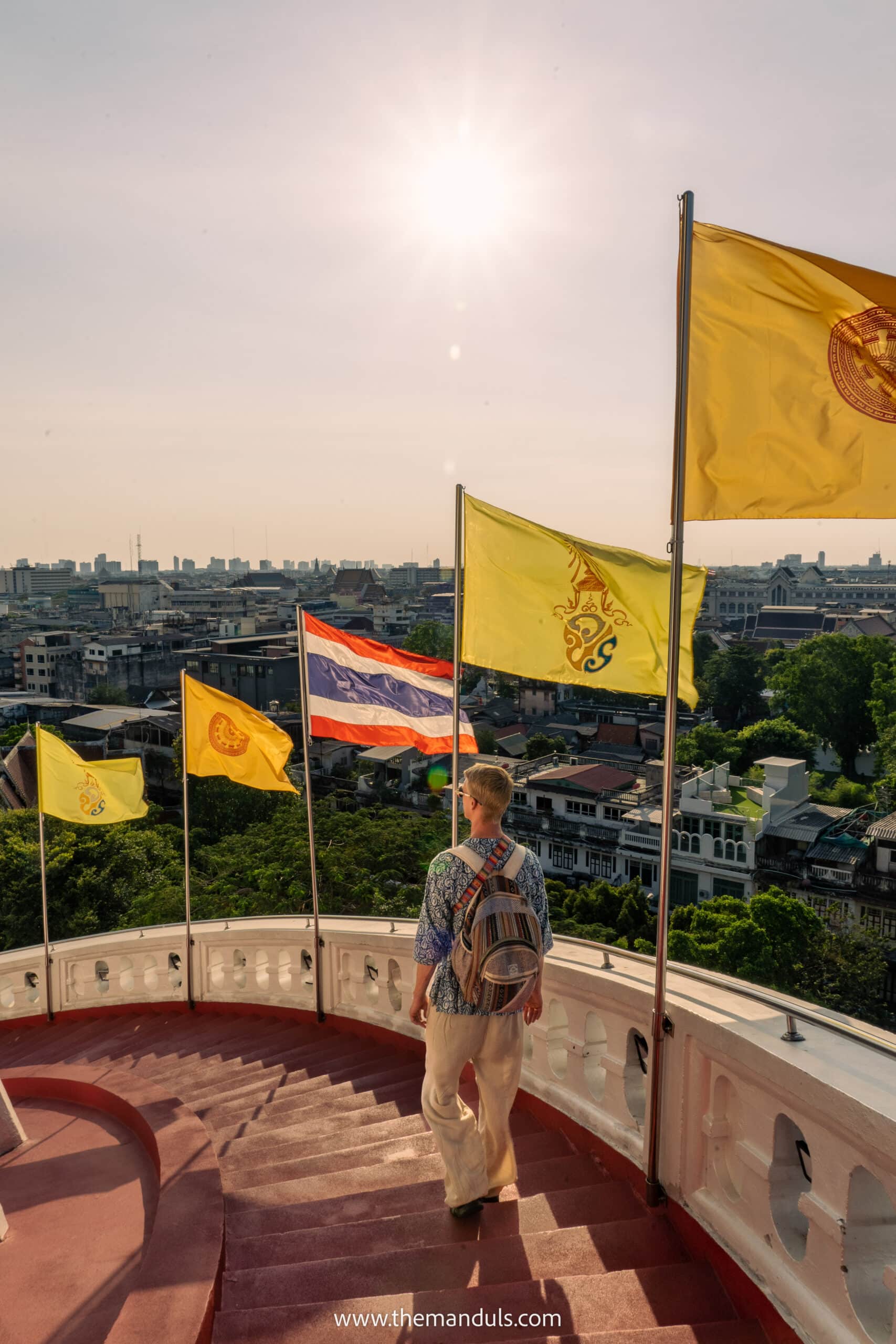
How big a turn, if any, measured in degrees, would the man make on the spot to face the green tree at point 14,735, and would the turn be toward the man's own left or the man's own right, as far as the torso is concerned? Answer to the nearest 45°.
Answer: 0° — they already face it

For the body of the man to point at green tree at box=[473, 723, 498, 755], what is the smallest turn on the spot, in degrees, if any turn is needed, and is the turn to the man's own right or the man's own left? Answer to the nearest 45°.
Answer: approximately 45° to the man's own right

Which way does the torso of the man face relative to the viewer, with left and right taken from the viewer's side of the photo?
facing away from the viewer and to the left of the viewer

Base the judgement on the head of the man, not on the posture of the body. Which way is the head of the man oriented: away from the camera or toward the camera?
away from the camera

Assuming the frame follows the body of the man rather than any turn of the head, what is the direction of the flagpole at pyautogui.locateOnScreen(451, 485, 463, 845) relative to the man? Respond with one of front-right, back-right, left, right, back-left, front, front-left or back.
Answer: front-right

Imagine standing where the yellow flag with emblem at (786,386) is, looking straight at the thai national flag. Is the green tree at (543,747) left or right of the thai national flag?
right

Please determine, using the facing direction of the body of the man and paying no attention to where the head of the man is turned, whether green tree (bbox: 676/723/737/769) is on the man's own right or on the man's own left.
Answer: on the man's own right

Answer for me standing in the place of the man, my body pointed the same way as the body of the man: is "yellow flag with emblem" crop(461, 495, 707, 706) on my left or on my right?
on my right
